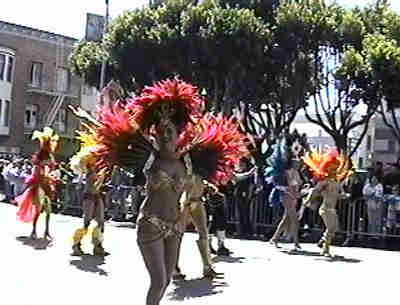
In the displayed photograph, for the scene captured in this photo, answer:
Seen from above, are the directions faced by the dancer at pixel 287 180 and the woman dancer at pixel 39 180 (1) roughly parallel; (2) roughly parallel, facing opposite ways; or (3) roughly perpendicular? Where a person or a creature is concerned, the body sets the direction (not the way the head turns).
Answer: roughly parallel

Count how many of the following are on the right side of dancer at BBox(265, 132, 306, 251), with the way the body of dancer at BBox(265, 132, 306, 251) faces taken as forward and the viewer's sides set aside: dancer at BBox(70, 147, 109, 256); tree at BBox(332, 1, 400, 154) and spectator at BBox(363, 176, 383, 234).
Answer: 1

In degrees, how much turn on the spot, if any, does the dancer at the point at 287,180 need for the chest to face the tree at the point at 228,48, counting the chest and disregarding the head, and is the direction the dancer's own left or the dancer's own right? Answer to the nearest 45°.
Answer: approximately 135° to the dancer's own left

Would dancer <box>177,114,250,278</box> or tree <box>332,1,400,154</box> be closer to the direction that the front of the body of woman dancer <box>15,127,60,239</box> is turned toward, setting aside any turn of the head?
the dancer

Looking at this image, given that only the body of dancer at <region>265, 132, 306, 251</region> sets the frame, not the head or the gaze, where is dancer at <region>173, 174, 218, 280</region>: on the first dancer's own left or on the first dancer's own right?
on the first dancer's own right

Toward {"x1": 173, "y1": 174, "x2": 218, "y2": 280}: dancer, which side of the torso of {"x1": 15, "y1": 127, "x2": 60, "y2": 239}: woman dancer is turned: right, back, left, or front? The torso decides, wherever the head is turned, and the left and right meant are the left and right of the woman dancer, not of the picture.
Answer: front

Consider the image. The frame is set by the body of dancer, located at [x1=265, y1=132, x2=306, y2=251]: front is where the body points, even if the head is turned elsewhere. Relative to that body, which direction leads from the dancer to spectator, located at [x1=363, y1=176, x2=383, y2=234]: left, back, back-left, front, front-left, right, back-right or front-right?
left

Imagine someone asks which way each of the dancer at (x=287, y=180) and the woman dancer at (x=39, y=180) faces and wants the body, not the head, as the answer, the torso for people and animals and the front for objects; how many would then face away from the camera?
0

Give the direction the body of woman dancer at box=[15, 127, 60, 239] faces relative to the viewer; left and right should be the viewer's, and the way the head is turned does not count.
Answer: facing the viewer and to the right of the viewer
